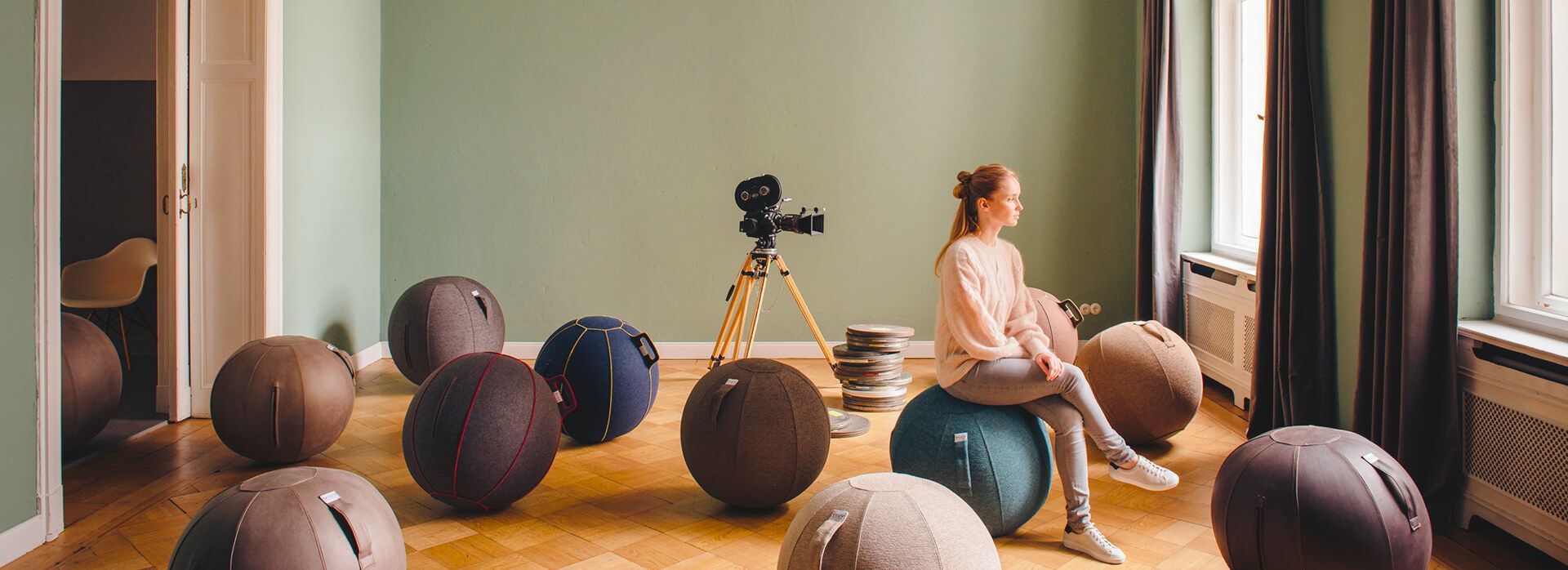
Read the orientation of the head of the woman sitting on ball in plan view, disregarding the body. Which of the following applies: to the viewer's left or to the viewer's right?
to the viewer's right

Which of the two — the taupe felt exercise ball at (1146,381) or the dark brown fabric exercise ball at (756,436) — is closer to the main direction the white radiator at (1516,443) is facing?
the dark brown fabric exercise ball

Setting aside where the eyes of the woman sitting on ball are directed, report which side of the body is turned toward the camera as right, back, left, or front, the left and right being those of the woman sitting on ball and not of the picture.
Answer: right

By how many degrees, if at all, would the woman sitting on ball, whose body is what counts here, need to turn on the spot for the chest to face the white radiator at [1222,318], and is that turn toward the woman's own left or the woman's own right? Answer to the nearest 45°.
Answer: approximately 90° to the woman's own left

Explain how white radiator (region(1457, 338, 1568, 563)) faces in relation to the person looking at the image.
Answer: facing the viewer and to the left of the viewer

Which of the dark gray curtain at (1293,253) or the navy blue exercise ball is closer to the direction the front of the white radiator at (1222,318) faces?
the navy blue exercise ball

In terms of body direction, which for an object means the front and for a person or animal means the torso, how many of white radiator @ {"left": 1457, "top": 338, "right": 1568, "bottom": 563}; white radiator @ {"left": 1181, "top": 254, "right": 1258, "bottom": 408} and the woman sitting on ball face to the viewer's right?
1

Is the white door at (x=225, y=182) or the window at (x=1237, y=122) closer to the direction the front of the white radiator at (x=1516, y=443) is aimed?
the white door

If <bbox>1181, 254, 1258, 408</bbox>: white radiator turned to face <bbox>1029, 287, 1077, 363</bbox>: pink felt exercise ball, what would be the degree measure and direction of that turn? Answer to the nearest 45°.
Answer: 0° — it already faces it

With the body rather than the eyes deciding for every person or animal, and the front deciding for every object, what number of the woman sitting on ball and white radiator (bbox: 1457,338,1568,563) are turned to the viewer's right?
1

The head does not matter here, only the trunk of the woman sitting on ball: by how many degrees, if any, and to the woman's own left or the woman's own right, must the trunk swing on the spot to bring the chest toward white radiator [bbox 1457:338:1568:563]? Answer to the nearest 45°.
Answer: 0° — they already face it

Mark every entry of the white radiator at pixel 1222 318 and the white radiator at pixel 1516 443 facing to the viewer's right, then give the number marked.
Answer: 0

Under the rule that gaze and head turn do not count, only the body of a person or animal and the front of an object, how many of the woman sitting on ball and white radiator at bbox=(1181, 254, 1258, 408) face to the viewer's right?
1

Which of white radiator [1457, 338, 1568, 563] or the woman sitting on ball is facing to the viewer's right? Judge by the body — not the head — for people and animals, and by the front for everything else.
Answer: the woman sitting on ball

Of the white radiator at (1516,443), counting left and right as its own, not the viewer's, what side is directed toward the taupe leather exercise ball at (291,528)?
front
